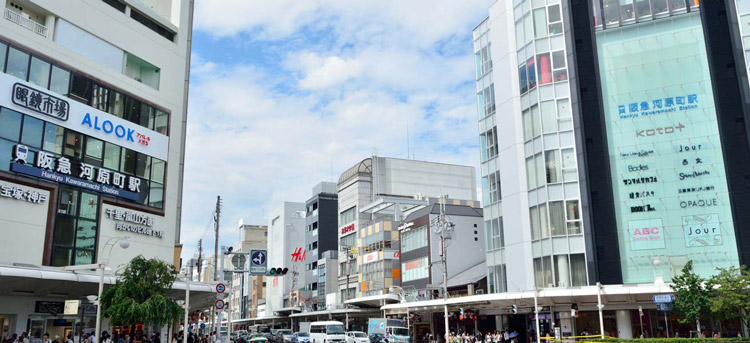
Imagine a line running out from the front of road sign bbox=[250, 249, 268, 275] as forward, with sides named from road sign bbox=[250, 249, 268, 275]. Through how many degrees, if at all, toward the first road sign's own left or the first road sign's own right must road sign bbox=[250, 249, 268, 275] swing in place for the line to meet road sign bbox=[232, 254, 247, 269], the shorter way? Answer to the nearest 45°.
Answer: approximately 135° to the first road sign's own right

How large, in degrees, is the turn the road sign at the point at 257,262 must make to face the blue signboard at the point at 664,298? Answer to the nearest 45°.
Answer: approximately 90° to its left

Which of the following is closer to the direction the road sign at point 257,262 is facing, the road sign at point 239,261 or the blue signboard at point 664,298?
the blue signboard

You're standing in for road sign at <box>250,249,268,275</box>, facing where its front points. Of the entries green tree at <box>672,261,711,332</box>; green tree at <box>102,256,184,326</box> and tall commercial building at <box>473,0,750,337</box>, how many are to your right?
1

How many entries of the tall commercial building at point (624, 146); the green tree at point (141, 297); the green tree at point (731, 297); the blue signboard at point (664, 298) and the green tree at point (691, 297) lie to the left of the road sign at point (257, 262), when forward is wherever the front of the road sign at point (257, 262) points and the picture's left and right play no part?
4

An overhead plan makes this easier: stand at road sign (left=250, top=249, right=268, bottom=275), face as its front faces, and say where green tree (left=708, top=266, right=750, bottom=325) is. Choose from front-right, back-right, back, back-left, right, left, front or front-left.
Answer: left

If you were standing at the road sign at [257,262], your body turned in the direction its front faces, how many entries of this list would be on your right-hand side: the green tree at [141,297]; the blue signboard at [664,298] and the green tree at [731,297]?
1

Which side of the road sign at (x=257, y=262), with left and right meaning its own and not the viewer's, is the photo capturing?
front

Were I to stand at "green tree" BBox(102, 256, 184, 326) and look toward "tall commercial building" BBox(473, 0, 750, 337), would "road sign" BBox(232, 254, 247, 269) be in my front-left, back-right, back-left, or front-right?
front-left

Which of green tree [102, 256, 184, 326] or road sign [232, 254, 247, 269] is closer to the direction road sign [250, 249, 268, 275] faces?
the green tree

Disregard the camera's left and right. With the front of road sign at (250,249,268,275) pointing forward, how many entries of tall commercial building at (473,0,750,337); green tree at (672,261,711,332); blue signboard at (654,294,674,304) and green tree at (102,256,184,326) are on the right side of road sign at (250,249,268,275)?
1

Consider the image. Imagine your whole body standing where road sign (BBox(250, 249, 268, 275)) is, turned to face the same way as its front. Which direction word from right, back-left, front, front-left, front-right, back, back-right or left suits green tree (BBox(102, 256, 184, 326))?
right

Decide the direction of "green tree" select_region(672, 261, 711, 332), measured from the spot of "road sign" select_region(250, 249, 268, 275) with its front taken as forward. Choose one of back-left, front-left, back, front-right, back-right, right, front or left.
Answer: left

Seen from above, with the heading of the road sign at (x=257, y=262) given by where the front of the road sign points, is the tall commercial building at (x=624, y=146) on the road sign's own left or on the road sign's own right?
on the road sign's own left
